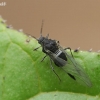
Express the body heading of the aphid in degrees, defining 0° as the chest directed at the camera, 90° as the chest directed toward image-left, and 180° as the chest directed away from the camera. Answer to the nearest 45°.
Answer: approximately 135°

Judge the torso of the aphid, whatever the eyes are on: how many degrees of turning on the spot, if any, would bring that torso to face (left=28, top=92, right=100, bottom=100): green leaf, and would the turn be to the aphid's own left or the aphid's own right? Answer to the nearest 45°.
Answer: approximately 135° to the aphid's own left
